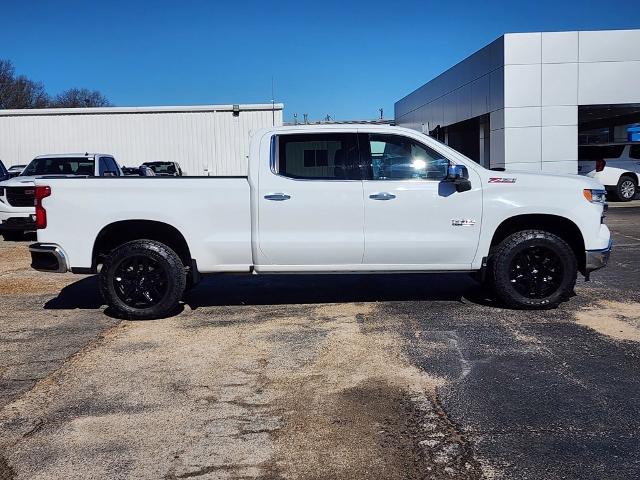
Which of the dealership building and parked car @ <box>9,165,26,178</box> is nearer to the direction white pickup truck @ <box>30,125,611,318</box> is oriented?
the dealership building

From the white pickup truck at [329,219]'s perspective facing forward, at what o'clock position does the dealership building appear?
The dealership building is roughly at 10 o'clock from the white pickup truck.

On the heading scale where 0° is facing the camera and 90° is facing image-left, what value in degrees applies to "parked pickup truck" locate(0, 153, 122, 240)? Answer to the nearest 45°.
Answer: approximately 45°

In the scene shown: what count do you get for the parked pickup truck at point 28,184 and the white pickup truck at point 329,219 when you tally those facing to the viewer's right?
1

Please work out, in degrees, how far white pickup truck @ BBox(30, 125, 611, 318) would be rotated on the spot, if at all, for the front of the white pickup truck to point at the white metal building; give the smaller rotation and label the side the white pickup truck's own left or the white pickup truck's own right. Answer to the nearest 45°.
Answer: approximately 90° to the white pickup truck's own left

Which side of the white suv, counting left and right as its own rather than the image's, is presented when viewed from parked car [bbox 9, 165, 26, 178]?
back

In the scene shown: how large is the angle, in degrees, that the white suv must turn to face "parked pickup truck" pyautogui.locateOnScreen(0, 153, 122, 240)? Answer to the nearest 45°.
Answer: approximately 180°

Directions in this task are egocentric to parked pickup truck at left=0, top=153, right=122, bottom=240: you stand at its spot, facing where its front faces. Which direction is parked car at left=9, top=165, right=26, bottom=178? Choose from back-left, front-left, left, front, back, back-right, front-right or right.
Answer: back-right

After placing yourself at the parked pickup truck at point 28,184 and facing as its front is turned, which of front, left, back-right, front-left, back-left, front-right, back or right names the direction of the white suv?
back-left

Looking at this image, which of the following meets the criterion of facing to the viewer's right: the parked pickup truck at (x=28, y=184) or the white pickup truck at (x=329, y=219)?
the white pickup truck

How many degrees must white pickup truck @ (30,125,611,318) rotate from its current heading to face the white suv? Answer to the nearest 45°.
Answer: approximately 45° to its left

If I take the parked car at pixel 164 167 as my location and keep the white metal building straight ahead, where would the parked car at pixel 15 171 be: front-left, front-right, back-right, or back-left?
back-left

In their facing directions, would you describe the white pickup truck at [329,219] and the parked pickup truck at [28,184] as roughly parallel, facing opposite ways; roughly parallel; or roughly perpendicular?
roughly perpendicular

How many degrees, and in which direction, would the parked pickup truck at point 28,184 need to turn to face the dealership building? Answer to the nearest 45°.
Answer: approximately 135° to its left

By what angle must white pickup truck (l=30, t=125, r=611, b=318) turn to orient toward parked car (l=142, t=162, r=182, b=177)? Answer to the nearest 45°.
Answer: approximately 90° to its left

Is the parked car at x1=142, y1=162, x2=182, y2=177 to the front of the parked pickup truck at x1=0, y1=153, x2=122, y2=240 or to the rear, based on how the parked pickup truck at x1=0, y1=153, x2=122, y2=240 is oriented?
to the rear

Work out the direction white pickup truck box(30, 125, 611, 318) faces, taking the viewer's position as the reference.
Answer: facing to the right of the viewer
